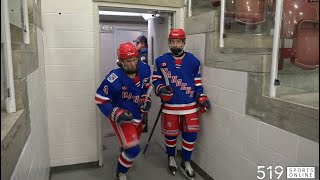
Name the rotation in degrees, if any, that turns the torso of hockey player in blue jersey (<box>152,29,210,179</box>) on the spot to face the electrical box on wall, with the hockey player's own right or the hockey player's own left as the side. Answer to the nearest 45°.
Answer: approximately 135° to the hockey player's own right

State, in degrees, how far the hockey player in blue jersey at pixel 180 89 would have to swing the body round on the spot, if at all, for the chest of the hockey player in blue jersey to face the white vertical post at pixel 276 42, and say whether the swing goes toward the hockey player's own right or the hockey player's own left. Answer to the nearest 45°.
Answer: approximately 45° to the hockey player's own left

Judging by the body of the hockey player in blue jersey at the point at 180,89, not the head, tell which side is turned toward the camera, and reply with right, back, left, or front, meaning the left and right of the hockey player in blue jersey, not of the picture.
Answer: front

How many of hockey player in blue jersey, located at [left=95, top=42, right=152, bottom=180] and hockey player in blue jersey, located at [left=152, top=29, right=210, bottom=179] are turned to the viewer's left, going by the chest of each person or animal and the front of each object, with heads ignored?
0

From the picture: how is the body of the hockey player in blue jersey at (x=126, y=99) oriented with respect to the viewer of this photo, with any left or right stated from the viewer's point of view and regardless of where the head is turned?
facing the viewer and to the right of the viewer

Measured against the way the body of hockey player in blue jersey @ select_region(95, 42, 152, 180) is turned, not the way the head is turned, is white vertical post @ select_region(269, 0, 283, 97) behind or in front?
in front

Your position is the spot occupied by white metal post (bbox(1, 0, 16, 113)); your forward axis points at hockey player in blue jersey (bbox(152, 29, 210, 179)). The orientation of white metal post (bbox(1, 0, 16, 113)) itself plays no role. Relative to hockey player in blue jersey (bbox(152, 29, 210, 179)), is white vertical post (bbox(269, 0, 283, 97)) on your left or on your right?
right
